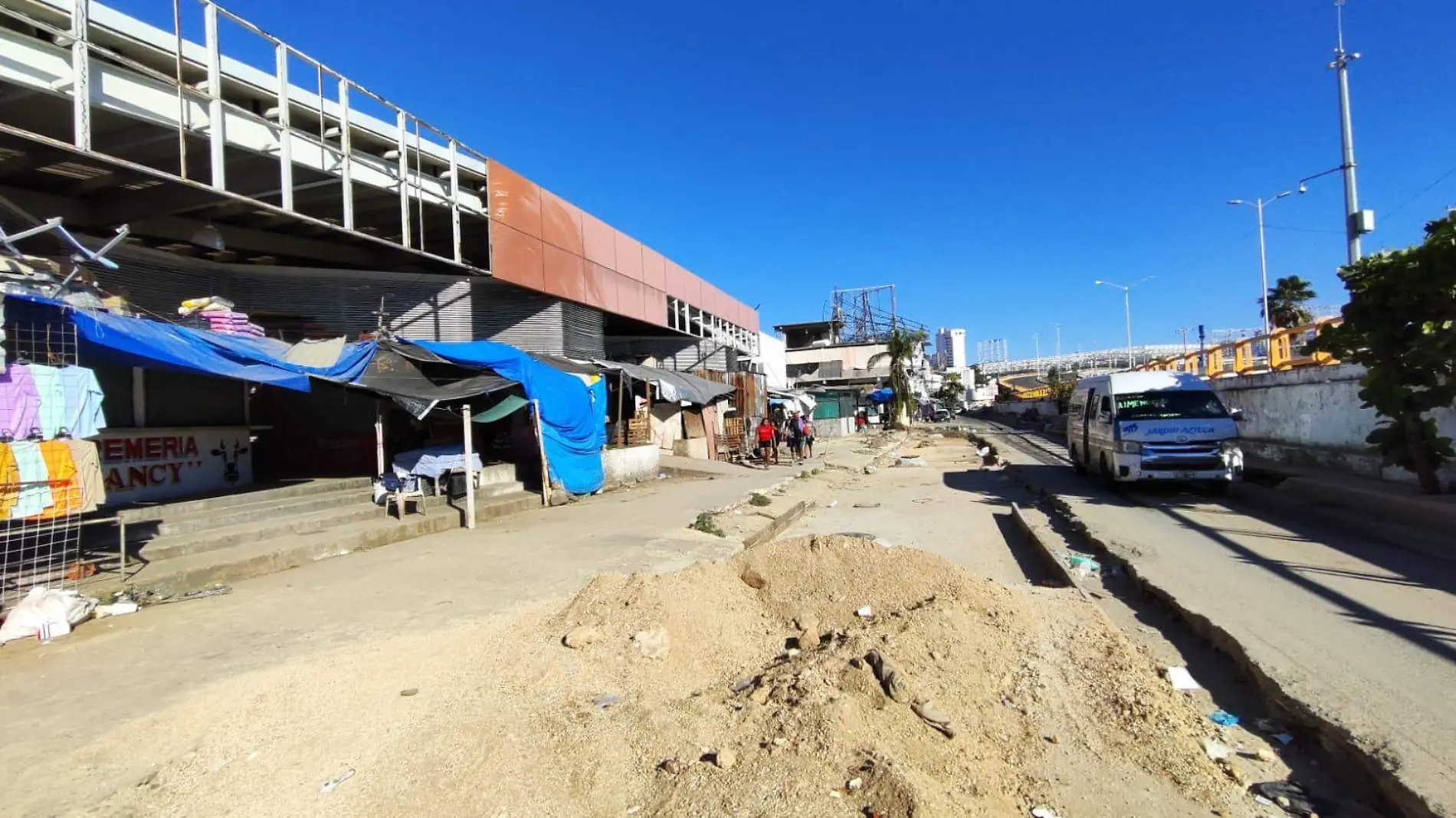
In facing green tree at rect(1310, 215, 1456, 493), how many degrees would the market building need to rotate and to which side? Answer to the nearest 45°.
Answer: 0° — it already faces it

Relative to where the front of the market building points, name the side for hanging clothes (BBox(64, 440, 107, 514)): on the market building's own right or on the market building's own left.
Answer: on the market building's own right

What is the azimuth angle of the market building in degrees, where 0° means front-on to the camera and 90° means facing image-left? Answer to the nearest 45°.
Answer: approximately 315°

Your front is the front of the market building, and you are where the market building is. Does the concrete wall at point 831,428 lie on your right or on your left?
on your left

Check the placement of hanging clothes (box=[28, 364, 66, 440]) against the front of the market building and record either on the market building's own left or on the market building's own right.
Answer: on the market building's own right

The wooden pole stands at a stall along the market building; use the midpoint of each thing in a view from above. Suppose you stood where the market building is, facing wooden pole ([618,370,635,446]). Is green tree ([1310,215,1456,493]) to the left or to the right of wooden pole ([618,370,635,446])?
right
